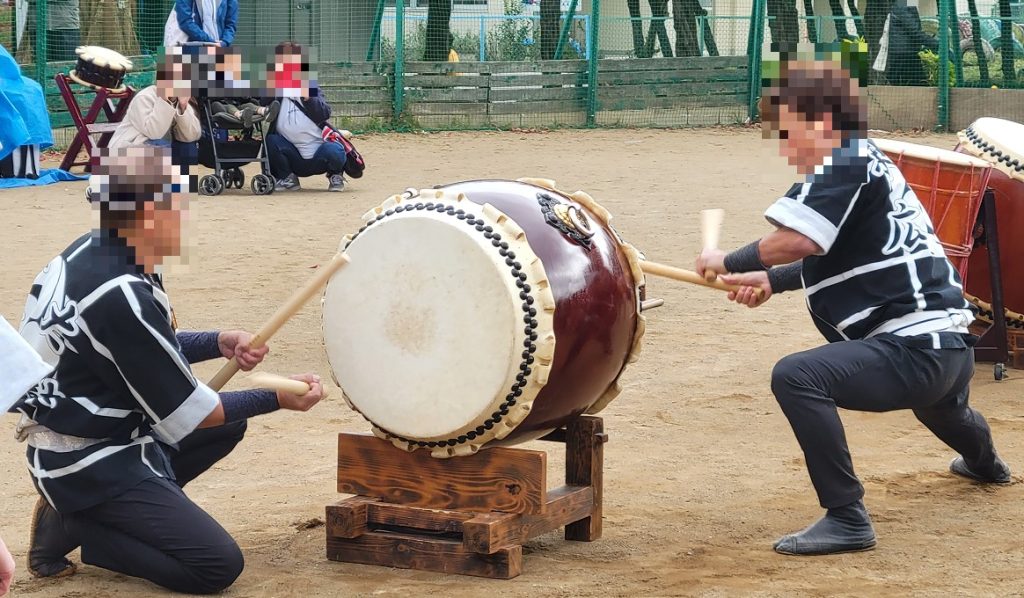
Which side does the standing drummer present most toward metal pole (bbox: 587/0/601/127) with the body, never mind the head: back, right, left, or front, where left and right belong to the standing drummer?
right

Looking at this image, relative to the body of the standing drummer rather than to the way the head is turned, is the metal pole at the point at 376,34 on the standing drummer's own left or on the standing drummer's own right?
on the standing drummer's own right

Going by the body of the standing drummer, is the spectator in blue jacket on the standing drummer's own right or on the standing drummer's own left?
on the standing drummer's own right

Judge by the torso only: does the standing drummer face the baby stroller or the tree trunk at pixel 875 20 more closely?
the baby stroller

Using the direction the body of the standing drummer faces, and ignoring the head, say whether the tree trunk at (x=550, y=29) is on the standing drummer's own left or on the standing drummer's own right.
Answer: on the standing drummer's own right

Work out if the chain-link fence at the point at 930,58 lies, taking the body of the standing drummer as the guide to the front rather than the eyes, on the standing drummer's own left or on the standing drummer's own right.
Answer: on the standing drummer's own right

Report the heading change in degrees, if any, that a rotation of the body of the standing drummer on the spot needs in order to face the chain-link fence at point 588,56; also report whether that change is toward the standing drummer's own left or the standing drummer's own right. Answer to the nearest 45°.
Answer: approximately 90° to the standing drummer's own right

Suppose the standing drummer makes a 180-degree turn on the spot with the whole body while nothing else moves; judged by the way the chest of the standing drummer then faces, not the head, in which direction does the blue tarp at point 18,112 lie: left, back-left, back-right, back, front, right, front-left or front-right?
back-left

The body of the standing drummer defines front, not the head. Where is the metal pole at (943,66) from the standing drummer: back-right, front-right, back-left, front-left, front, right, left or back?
right

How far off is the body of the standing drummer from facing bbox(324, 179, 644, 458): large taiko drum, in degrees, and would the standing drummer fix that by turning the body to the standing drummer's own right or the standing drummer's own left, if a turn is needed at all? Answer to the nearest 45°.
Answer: approximately 45° to the standing drummer's own left

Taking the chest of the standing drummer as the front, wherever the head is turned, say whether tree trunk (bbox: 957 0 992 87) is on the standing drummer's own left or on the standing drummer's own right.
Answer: on the standing drummer's own right

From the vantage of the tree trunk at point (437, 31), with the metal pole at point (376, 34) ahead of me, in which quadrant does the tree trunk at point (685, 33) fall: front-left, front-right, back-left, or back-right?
back-left

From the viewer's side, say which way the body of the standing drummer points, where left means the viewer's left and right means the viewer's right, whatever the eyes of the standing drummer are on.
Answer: facing to the left of the viewer

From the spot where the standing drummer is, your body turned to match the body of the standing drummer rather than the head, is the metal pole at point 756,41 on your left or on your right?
on your right

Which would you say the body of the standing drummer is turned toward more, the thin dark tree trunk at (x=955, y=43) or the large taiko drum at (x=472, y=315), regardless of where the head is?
the large taiko drum
